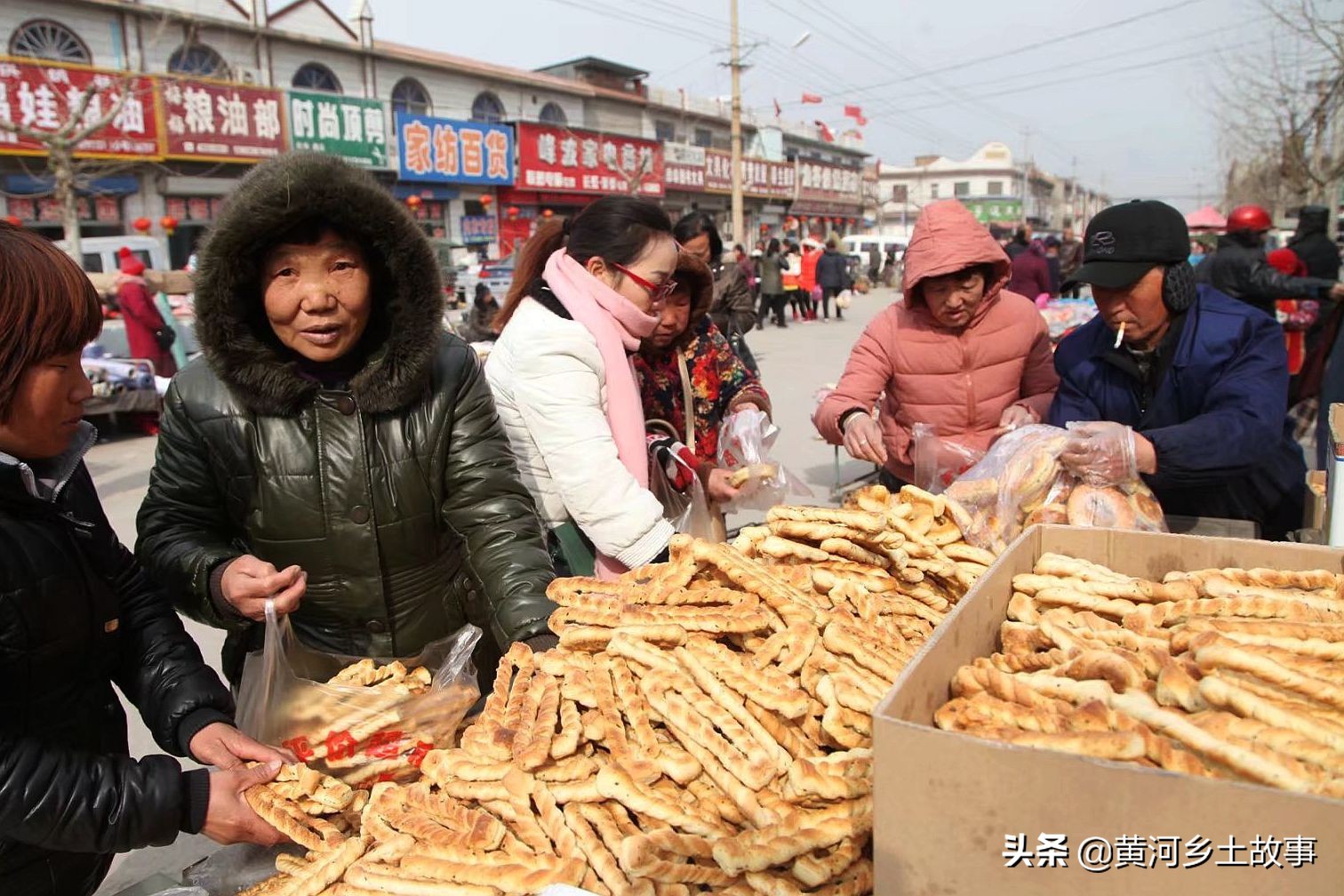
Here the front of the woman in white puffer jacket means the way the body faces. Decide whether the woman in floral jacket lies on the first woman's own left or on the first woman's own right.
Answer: on the first woman's own left

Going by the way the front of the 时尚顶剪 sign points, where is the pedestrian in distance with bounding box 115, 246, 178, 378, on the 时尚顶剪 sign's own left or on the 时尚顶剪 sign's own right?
on the 时尚顶剪 sign's own right

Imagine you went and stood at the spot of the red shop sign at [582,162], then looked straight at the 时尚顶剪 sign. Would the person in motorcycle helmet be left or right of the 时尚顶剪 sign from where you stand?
left

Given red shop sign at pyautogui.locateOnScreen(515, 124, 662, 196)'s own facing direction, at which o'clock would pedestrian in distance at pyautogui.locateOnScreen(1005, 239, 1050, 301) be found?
The pedestrian in distance is roughly at 1 o'clock from the red shop sign.

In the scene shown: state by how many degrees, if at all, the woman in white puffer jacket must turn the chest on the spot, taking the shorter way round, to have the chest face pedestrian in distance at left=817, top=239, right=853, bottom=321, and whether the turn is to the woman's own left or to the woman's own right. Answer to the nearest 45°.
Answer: approximately 90° to the woman's own left

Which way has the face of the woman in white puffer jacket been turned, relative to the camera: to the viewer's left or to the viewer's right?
to the viewer's right

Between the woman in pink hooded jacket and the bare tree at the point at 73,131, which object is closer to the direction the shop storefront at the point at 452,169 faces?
the woman in pink hooded jacket

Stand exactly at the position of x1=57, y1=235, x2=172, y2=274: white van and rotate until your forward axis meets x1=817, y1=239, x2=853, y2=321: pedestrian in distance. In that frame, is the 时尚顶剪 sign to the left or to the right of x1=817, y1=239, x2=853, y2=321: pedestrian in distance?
left

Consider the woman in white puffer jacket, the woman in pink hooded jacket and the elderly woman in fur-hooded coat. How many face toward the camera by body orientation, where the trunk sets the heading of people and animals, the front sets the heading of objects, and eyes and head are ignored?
2

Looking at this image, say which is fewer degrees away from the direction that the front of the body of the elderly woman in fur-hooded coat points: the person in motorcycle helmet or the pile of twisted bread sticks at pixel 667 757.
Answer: the pile of twisted bread sticks
